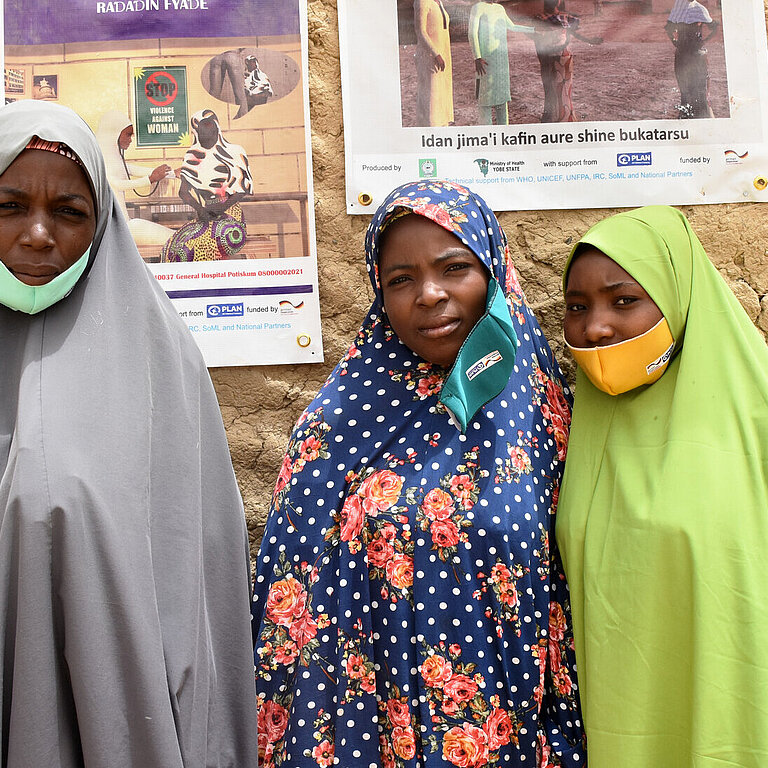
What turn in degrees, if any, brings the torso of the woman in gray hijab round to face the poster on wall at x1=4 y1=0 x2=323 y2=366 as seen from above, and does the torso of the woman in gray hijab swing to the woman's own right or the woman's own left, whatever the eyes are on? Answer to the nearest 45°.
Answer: approximately 180°

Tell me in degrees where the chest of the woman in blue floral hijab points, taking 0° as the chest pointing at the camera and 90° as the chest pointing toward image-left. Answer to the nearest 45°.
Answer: approximately 0°

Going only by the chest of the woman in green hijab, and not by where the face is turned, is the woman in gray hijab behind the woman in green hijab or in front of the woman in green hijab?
in front

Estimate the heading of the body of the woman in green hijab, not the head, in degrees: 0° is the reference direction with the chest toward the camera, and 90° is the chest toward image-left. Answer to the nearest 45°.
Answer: approximately 45°

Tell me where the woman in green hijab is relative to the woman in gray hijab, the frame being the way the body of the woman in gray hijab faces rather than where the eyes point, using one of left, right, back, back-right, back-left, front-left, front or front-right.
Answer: left

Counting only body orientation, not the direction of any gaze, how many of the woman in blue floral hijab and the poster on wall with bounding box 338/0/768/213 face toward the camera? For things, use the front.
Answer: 2

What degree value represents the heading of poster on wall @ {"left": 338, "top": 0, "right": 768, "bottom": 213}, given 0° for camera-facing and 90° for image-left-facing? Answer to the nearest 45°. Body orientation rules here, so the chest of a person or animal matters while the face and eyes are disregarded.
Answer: approximately 0°

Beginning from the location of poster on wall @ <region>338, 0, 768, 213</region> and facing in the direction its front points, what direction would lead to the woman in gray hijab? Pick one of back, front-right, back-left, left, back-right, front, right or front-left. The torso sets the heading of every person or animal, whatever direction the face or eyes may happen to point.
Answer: front-right

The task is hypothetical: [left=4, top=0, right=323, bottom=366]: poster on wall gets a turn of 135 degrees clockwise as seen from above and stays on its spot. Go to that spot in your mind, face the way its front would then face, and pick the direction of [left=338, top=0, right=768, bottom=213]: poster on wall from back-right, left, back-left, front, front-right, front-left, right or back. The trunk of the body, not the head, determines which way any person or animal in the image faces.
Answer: back-right
